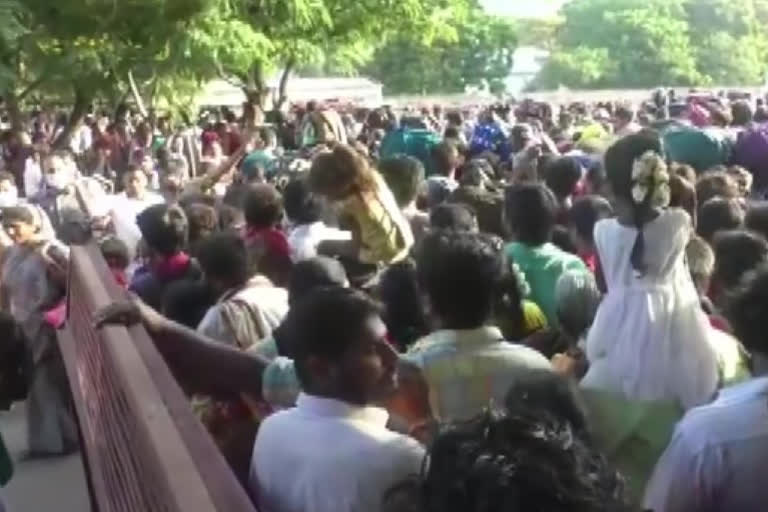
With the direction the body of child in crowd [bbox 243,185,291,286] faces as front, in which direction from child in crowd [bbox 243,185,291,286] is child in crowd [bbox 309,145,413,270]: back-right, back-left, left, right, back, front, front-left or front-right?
right

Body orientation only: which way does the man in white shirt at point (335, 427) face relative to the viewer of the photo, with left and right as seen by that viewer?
facing away from the viewer and to the right of the viewer

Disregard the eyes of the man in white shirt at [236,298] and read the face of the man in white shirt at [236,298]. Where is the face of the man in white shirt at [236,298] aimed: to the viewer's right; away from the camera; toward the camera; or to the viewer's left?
away from the camera

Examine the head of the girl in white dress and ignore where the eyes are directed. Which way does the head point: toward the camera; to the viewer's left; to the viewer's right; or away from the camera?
away from the camera

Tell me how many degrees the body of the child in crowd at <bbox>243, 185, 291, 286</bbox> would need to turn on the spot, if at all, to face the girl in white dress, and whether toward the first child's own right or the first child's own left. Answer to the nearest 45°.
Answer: approximately 135° to the first child's own right

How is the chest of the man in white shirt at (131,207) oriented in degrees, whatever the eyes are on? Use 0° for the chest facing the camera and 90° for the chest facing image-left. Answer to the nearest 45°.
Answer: approximately 0°

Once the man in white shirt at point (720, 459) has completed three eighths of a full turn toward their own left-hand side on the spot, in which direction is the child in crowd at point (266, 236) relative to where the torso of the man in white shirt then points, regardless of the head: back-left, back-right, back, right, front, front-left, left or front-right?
front-right

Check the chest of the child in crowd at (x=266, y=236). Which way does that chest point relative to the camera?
away from the camera
